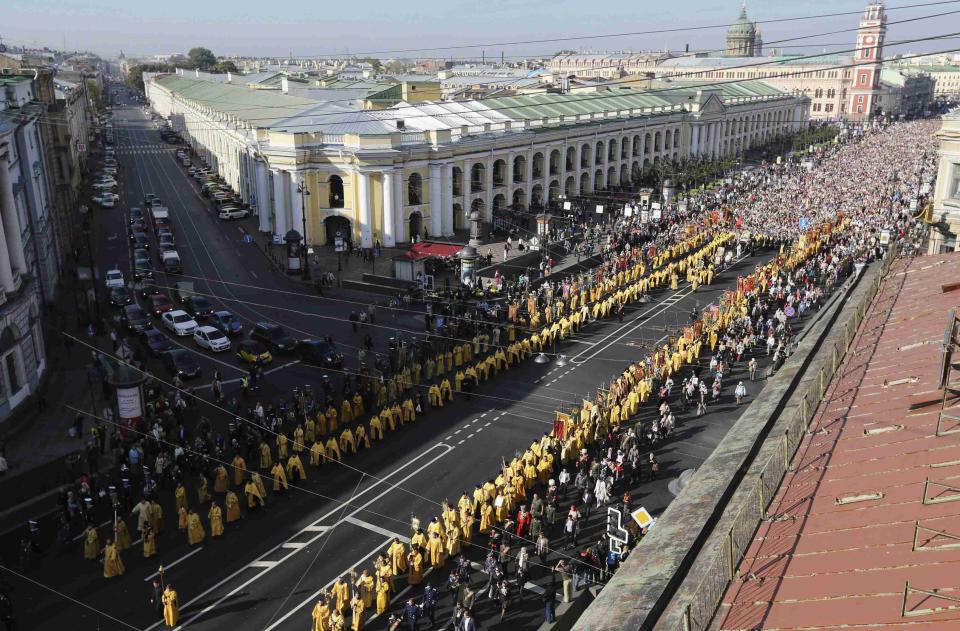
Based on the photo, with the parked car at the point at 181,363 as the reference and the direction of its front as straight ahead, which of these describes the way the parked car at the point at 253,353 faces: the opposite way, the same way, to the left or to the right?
the same way

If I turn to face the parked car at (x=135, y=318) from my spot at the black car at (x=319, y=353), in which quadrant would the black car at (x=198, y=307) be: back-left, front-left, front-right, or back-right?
front-right

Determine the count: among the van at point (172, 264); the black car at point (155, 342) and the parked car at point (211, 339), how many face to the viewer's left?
0

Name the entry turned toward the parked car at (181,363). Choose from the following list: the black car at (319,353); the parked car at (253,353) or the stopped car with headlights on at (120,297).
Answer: the stopped car with headlights on at (120,297)

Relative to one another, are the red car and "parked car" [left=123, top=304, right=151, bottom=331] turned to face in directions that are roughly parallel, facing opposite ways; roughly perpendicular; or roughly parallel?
roughly parallel

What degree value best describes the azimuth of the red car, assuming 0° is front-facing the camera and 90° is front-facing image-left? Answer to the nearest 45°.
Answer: approximately 315°

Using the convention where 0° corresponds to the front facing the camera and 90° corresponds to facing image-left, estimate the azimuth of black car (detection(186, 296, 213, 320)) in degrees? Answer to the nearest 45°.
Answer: approximately 315°

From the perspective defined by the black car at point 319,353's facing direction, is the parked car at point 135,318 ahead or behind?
behind

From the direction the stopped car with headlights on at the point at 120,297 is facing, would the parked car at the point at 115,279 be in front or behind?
behind

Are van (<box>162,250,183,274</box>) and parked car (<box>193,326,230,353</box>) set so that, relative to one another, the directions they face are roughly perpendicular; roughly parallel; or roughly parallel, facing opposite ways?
roughly parallel

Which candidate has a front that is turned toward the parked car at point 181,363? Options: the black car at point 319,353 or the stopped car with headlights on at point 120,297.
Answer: the stopped car with headlights on at point 120,297

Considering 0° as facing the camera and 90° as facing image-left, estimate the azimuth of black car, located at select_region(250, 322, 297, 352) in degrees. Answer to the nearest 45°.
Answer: approximately 315°

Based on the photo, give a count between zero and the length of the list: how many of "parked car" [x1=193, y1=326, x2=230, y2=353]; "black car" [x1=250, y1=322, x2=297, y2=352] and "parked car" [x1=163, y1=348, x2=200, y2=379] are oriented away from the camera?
0

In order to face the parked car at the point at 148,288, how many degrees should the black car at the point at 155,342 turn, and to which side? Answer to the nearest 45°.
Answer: approximately 135° to its left

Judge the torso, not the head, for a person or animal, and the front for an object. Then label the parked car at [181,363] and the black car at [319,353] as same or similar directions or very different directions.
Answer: same or similar directions

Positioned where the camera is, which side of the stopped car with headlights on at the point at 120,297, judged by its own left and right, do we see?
front

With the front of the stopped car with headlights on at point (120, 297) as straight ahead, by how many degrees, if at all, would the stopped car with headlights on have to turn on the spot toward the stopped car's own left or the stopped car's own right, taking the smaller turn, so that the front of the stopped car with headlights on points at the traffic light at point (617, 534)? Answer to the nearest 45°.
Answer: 0° — it already faces it

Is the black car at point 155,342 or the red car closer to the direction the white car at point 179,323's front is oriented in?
the black car

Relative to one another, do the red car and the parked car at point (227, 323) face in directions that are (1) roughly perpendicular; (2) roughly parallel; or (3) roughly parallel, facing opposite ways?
roughly parallel

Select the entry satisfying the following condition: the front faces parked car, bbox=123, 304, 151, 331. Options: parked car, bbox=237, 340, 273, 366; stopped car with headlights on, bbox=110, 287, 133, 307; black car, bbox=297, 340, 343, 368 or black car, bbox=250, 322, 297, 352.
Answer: stopped car with headlights on, bbox=110, 287, 133, 307

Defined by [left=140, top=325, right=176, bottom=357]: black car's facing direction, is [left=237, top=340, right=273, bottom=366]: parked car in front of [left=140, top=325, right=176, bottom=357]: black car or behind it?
in front
